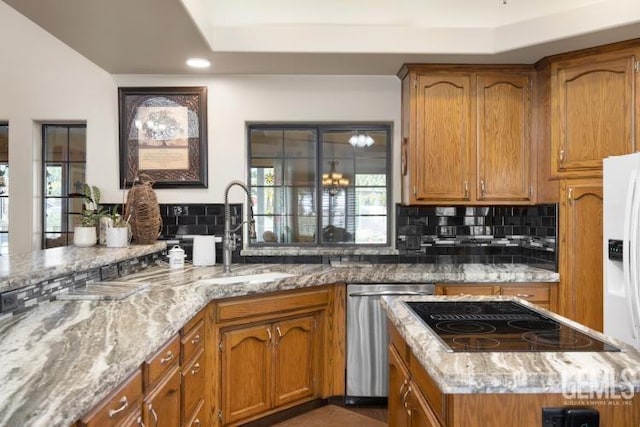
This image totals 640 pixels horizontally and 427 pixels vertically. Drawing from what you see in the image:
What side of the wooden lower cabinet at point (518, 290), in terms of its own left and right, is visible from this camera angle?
front

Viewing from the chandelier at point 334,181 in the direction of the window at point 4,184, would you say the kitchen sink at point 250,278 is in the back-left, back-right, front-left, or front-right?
front-left

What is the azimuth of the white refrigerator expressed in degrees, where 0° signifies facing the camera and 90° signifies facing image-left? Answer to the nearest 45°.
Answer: approximately 45°

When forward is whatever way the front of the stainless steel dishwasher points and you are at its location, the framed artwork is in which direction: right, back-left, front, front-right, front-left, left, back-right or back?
right

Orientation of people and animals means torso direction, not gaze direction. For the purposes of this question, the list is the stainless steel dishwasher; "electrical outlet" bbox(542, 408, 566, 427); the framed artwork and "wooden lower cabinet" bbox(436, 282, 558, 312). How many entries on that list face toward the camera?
4

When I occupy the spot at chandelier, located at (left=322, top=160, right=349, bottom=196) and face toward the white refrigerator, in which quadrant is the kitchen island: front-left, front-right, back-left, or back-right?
front-right

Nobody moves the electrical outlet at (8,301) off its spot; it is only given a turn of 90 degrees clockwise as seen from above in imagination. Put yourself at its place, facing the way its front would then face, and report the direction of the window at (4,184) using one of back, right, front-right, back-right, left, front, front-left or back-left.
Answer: back-right

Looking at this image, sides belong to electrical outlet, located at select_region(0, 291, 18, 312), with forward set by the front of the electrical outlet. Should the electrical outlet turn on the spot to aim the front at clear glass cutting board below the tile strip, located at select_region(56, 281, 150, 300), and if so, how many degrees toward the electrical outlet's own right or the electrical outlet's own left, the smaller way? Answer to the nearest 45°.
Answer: approximately 90° to the electrical outlet's own left

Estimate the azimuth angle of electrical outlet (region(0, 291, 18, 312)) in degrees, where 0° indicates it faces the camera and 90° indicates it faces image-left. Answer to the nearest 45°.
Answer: approximately 315°

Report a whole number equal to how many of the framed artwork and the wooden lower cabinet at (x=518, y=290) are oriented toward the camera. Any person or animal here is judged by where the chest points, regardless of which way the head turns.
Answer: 2

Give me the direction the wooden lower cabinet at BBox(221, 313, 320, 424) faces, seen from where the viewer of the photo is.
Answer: facing the viewer and to the right of the viewer

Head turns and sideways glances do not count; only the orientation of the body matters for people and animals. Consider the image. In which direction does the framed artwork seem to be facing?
toward the camera

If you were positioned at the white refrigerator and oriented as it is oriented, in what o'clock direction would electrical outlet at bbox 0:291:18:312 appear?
The electrical outlet is roughly at 12 o'clock from the white refrigerator.

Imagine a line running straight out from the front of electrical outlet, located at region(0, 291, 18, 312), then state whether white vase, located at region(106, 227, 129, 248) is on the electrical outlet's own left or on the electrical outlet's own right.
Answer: on the electrical outlet's own left

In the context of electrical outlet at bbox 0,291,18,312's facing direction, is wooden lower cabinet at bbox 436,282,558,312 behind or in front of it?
in front

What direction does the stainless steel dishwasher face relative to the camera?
toward the camera
